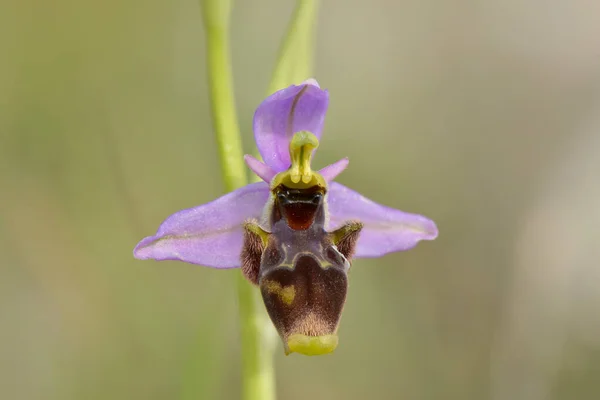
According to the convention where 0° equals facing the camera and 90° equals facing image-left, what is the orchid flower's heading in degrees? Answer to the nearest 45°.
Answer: approximately 0°
